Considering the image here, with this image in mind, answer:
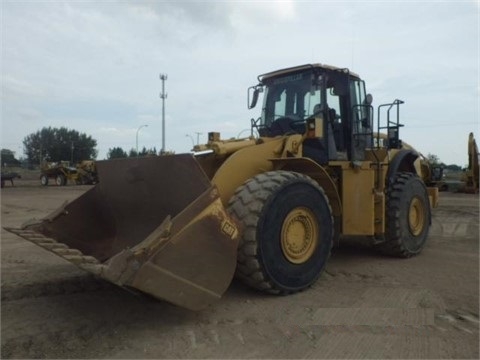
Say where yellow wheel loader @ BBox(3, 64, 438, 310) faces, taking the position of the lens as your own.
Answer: facing the viewer and to the left of the viewer
